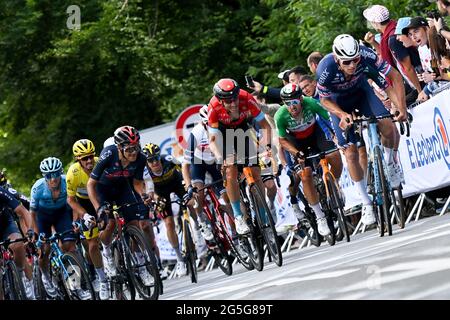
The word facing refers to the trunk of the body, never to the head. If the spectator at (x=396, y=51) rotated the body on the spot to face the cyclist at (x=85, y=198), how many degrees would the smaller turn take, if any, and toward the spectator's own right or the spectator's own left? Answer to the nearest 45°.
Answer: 0° — they already face them

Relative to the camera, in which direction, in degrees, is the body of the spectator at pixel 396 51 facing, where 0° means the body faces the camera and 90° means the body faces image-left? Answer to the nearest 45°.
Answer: approximately 90°

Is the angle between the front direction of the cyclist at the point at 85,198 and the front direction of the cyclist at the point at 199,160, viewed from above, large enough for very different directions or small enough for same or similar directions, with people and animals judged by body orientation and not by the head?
same or similar directions

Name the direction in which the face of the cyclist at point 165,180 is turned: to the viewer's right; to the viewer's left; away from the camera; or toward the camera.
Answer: toward the camera

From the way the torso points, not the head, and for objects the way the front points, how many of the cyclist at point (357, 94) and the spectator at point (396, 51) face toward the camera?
1

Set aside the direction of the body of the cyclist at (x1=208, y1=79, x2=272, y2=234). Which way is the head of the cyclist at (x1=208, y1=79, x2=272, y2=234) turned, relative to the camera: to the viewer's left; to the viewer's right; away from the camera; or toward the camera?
toward the camera

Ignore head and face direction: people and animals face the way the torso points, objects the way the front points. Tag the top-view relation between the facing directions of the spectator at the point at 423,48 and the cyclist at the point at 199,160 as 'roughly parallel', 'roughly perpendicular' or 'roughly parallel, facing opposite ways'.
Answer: roughly perpendicular
